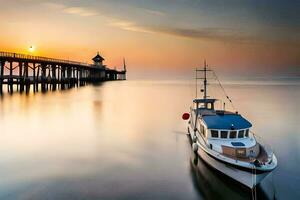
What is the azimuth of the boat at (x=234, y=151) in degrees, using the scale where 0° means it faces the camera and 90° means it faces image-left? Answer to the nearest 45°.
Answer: approximately 315°
